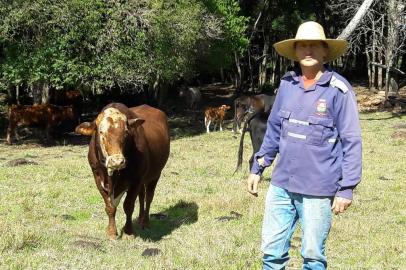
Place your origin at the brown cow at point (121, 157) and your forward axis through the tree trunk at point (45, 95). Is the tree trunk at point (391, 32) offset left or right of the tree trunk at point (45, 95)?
right

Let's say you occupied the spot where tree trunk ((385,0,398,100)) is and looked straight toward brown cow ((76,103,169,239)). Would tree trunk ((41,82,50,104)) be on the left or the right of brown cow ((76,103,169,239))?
right
